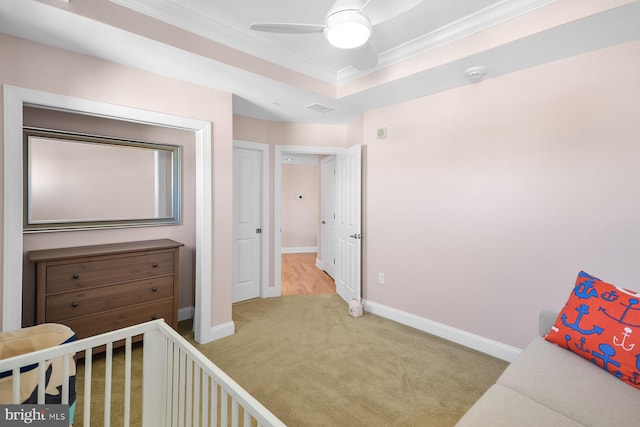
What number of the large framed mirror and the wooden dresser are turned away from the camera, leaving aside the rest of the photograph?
0

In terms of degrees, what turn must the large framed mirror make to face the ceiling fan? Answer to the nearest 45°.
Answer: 0° — it already faces it

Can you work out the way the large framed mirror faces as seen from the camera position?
facing the viewer and to the right of the viewer

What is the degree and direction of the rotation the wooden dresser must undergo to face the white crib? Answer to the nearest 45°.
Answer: approximately 45° to its right

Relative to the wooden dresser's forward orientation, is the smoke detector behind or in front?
in front

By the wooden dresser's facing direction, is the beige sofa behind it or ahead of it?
ahead

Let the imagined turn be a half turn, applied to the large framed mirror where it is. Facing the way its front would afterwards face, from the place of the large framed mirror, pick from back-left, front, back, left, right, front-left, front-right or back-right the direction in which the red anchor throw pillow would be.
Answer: back

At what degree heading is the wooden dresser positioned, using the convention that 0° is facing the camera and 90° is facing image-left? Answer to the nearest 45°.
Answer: approximately 315°

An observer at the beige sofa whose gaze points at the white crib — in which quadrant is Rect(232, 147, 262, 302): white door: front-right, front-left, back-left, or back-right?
front-right
